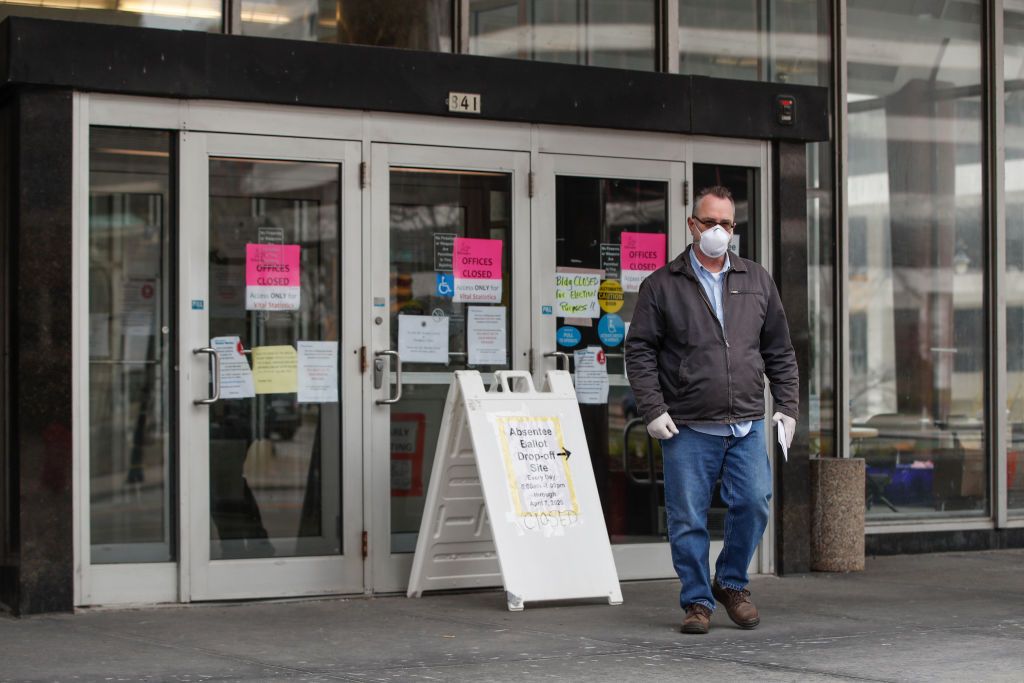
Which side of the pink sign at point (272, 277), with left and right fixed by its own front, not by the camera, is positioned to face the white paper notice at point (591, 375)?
left

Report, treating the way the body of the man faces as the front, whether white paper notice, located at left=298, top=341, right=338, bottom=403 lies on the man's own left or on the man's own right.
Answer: on the man's own right

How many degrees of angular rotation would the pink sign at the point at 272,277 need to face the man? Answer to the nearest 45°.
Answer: approximately 45° to its left

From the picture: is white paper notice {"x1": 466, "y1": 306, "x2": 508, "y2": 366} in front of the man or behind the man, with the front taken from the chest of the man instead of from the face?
behind

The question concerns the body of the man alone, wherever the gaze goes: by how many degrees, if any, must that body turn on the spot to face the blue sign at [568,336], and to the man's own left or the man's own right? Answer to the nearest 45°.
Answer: approximately 135° to the man's own right

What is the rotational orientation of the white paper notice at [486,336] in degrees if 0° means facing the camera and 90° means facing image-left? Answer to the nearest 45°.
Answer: approximately 0°
